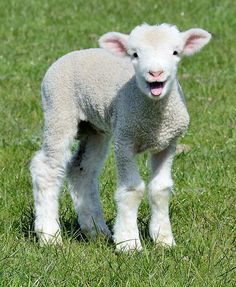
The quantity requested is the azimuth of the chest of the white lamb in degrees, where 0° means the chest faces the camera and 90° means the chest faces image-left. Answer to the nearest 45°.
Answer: approximately 315°
